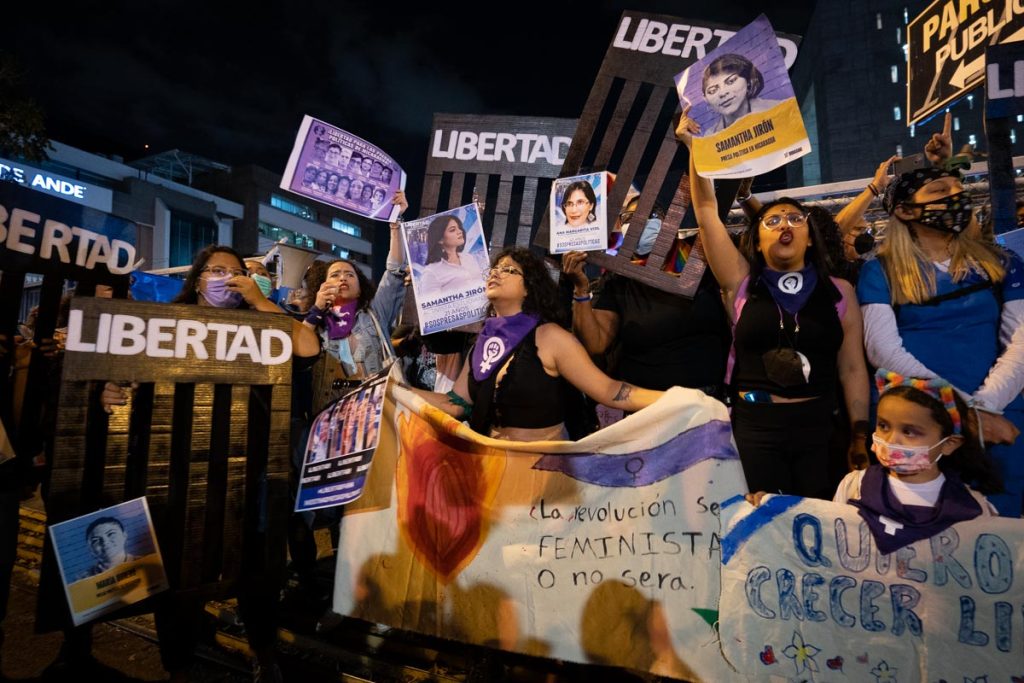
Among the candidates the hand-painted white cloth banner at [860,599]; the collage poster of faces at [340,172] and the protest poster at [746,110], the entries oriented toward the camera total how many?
3

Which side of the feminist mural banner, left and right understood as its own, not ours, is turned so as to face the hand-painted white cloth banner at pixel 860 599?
left

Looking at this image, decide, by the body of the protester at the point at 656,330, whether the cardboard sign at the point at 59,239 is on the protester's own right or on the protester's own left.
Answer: on the protester's own right

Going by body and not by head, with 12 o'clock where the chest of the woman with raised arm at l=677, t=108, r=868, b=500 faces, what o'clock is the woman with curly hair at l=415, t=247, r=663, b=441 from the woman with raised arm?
The woman with curly hair is roughly at 3 o'clock from the woman with raised arm.

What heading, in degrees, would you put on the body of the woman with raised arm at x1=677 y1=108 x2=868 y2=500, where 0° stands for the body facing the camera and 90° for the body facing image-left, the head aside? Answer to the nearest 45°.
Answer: approximately 0°

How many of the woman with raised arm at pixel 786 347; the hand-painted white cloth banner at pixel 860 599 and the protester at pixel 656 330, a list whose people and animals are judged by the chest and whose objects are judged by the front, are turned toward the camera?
3

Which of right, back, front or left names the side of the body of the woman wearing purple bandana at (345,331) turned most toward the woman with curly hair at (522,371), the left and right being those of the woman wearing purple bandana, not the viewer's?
left

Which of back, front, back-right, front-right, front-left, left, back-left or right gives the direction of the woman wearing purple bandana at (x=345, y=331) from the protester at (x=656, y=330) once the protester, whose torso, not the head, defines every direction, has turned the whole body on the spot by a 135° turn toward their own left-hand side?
back-left

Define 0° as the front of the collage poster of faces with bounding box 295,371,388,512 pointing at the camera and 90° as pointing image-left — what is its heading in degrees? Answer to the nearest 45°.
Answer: approximately 45°

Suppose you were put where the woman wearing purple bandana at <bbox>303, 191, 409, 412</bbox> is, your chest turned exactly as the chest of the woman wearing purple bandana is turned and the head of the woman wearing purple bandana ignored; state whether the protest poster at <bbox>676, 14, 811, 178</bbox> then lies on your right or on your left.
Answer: on your left

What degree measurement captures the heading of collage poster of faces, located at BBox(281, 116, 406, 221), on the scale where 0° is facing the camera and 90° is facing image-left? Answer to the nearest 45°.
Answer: approximately 0°
